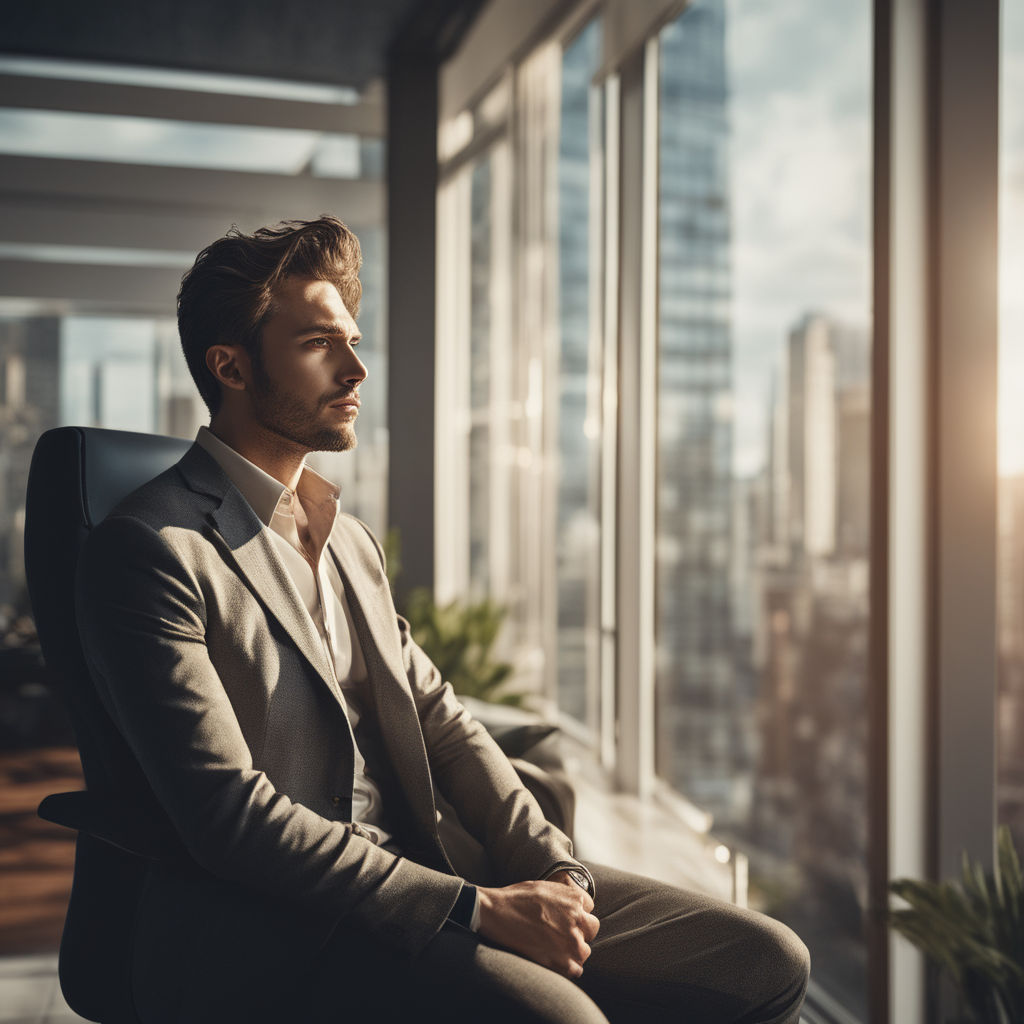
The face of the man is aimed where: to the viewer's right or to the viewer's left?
to the viewer's right

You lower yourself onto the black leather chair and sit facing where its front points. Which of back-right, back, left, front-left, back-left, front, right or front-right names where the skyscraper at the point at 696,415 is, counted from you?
left

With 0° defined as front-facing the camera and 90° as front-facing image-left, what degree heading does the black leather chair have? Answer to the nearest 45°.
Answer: approximately 315°

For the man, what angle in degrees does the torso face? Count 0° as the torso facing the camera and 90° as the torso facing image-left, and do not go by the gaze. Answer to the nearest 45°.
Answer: approximately 315°

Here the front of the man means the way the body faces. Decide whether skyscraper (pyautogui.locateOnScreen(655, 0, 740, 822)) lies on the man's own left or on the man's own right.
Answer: on the man's own left

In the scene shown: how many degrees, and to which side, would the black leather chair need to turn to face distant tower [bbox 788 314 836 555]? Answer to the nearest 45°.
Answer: approximately 90° to its left
